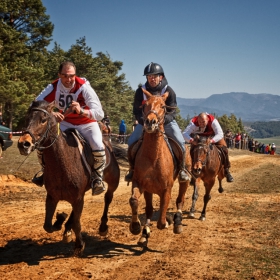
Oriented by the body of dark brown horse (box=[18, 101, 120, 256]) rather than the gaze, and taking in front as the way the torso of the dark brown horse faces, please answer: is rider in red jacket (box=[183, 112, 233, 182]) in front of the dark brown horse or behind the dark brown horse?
behind

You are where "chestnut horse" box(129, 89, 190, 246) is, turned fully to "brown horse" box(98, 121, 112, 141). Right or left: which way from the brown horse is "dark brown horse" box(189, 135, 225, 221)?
right

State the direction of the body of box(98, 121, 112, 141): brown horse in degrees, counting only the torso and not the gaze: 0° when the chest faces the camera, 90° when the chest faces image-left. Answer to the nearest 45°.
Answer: approximately 45°

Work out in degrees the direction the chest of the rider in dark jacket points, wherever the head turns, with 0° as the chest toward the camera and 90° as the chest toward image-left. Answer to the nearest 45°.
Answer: approximately 0°

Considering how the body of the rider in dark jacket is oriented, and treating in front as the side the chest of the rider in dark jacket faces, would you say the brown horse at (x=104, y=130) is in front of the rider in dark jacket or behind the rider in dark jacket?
behind

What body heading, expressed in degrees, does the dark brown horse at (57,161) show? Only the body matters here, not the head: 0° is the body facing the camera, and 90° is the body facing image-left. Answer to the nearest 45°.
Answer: approximately 45°

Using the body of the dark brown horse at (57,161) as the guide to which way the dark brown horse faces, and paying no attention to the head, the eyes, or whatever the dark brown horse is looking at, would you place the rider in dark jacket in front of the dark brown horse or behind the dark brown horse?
behind

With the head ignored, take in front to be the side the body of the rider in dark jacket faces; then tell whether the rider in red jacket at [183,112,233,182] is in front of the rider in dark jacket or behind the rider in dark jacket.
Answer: behind
